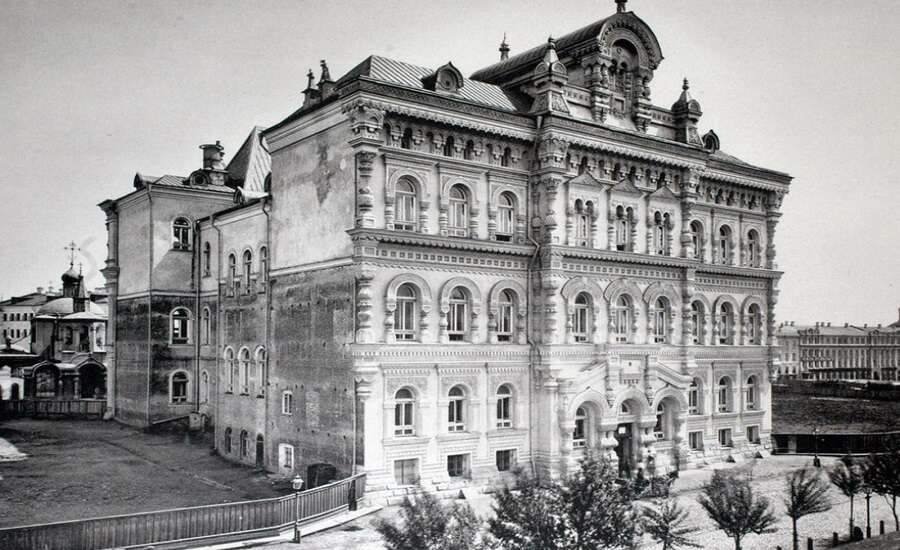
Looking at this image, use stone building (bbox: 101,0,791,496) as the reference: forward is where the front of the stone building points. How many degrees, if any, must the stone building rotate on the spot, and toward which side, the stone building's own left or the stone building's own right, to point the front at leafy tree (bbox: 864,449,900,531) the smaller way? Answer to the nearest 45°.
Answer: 0° — it already faces it

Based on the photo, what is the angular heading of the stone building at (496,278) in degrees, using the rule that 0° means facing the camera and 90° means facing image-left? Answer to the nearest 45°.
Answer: approximately 315°

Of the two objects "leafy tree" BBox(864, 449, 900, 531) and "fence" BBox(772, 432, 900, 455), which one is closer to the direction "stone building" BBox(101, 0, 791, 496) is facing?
the leafy tree

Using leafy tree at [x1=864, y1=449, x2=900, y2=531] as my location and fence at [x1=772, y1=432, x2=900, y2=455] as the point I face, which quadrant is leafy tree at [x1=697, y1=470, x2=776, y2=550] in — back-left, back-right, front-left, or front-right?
back-left

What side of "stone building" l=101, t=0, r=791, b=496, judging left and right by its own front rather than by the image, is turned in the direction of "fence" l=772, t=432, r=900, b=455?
left

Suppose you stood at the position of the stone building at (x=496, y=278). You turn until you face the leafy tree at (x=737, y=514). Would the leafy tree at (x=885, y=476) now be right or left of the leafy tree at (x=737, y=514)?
left
